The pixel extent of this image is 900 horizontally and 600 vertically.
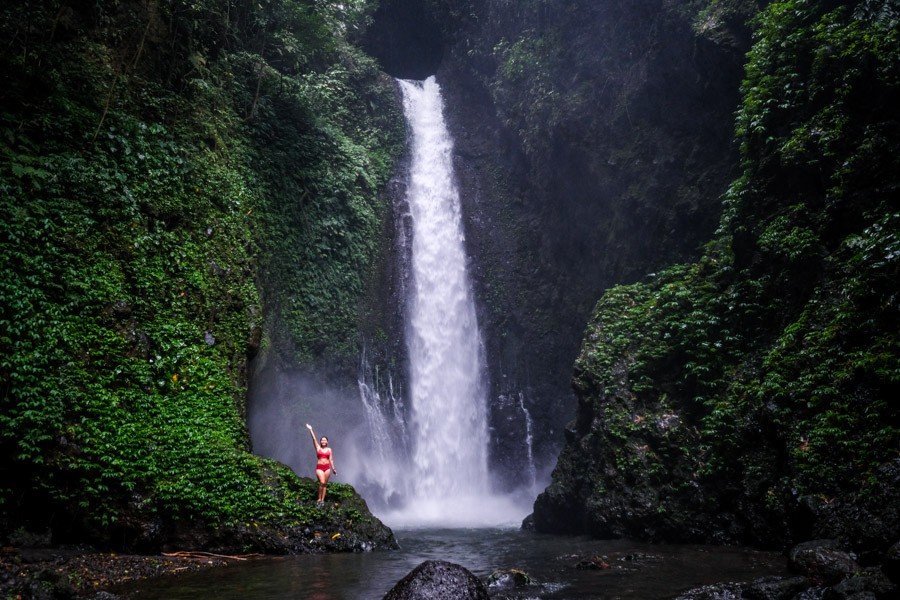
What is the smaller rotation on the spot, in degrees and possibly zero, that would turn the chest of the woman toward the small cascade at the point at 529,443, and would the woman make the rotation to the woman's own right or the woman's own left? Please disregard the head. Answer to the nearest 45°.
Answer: approximately 135° to the woman's own left

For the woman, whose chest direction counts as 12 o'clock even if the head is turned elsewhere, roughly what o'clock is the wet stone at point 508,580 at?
The wet stone is roughly at 11 o'clock from the woman.

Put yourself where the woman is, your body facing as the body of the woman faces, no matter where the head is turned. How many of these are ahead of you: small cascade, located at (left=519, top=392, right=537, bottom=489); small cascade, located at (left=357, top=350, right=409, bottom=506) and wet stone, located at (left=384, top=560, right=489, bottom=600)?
1

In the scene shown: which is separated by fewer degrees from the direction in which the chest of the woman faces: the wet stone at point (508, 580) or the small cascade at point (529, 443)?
the wet stone

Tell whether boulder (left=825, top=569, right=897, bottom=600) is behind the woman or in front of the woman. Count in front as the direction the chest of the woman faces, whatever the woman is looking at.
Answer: in front

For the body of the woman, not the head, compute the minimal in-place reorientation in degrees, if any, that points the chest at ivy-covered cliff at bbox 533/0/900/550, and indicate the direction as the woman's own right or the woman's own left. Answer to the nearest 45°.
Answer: approximately 45° to the woman's own left

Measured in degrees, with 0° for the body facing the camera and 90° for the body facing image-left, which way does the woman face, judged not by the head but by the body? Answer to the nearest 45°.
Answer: approximately 0°

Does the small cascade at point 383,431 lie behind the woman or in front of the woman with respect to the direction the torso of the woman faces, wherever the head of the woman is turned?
behind

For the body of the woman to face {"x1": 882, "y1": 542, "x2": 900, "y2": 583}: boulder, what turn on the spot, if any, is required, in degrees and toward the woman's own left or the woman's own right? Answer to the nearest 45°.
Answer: approximately 45° to the woman's own left

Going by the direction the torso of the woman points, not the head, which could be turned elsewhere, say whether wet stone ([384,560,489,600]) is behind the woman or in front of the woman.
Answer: in front
